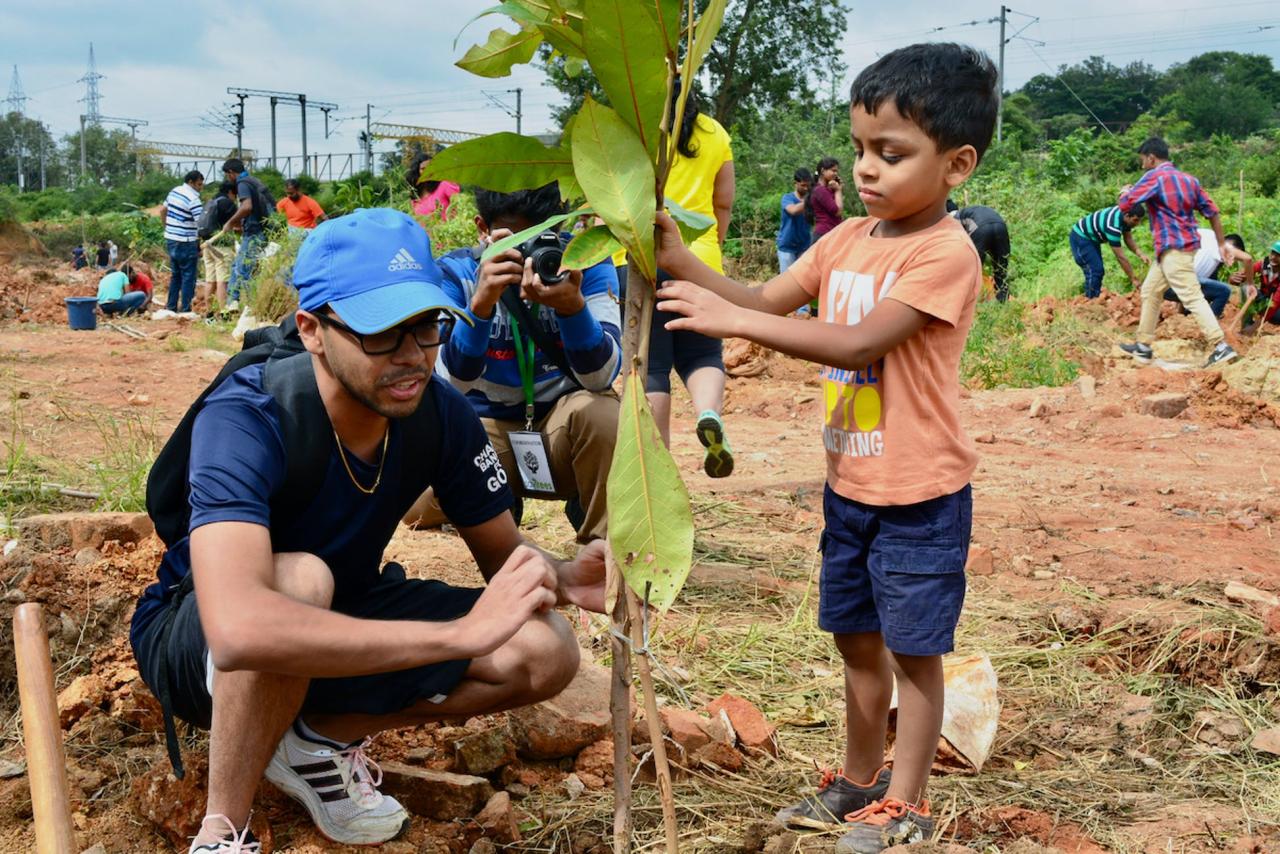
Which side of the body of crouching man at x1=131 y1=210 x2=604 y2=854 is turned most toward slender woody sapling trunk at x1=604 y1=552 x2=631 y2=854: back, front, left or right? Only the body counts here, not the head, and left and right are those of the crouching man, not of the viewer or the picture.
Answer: front

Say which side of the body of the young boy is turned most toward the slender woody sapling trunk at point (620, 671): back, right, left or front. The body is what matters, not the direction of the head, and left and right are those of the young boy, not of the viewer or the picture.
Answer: front

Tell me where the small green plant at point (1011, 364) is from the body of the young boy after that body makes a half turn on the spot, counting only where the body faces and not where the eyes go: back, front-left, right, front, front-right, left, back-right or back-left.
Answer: front-left

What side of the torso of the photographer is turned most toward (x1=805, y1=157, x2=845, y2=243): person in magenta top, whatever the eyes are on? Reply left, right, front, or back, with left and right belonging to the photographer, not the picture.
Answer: back

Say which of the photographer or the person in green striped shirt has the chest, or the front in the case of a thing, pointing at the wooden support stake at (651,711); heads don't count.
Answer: the photographer

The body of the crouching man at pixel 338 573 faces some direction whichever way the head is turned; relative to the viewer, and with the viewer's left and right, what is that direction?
facing the viewer and to the right of the viewer

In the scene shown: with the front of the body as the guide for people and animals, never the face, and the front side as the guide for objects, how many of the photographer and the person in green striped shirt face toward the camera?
1

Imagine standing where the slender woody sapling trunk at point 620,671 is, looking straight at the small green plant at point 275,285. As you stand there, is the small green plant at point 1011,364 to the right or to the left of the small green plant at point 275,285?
right

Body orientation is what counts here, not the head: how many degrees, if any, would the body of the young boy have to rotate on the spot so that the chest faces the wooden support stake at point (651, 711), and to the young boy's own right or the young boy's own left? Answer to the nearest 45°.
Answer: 0° — they already face it

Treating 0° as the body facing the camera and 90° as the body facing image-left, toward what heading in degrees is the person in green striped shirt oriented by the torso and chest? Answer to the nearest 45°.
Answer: approximately 270°

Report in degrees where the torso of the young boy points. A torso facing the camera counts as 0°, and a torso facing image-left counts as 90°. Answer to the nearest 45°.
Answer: approximately 45°

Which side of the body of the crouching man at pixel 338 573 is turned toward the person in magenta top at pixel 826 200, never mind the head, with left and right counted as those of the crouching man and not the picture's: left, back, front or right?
left
